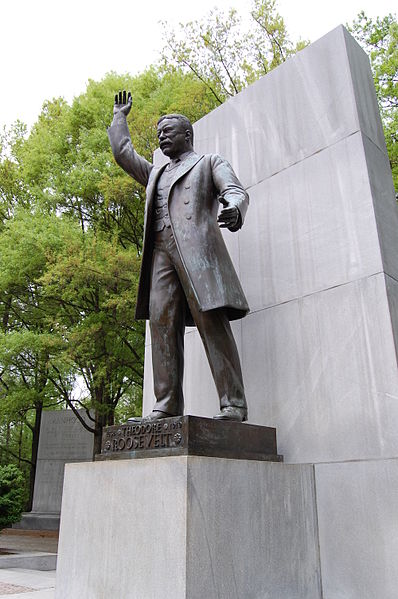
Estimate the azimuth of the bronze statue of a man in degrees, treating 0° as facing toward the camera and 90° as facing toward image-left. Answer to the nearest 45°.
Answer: approximately 45°

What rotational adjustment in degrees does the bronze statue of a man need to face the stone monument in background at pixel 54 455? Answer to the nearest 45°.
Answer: approximately 135° to its right
